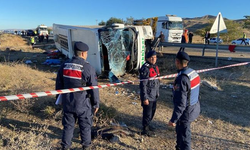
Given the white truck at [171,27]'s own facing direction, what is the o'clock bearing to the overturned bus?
The overturned bus is roughly at 2 o'clock from the white truck.

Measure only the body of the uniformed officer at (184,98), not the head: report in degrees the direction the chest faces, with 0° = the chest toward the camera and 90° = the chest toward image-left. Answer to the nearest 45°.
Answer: approximately 135°

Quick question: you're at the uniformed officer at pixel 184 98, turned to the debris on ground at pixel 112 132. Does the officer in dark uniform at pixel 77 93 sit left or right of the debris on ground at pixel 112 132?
left

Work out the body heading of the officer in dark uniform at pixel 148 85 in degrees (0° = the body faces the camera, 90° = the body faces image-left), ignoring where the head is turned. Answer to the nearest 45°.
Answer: approximately 315°

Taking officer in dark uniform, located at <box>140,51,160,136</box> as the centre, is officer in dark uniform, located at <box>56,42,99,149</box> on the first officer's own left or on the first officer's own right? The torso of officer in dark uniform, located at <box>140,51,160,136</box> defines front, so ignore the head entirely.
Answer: on the first officer's own right

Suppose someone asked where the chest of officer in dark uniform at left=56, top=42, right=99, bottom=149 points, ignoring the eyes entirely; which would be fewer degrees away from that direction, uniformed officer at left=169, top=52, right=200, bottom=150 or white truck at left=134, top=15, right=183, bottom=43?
the white truck

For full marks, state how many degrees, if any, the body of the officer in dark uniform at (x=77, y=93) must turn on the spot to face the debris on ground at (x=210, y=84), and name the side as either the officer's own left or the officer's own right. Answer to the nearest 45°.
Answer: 0° — they already face it

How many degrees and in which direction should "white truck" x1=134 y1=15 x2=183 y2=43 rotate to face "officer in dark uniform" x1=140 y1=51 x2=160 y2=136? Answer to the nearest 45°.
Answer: approximately 45° to its right

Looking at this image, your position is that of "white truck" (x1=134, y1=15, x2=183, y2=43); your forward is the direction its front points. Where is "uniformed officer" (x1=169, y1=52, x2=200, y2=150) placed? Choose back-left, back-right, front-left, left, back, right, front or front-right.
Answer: front-right

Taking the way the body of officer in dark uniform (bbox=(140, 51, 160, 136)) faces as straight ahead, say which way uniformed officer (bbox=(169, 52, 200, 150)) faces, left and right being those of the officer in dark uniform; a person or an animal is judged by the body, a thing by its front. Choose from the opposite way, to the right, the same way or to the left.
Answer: the opposite way

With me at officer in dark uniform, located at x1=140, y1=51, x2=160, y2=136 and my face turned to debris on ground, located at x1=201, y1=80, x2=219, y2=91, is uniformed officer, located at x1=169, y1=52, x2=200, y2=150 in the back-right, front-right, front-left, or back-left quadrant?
back-right
